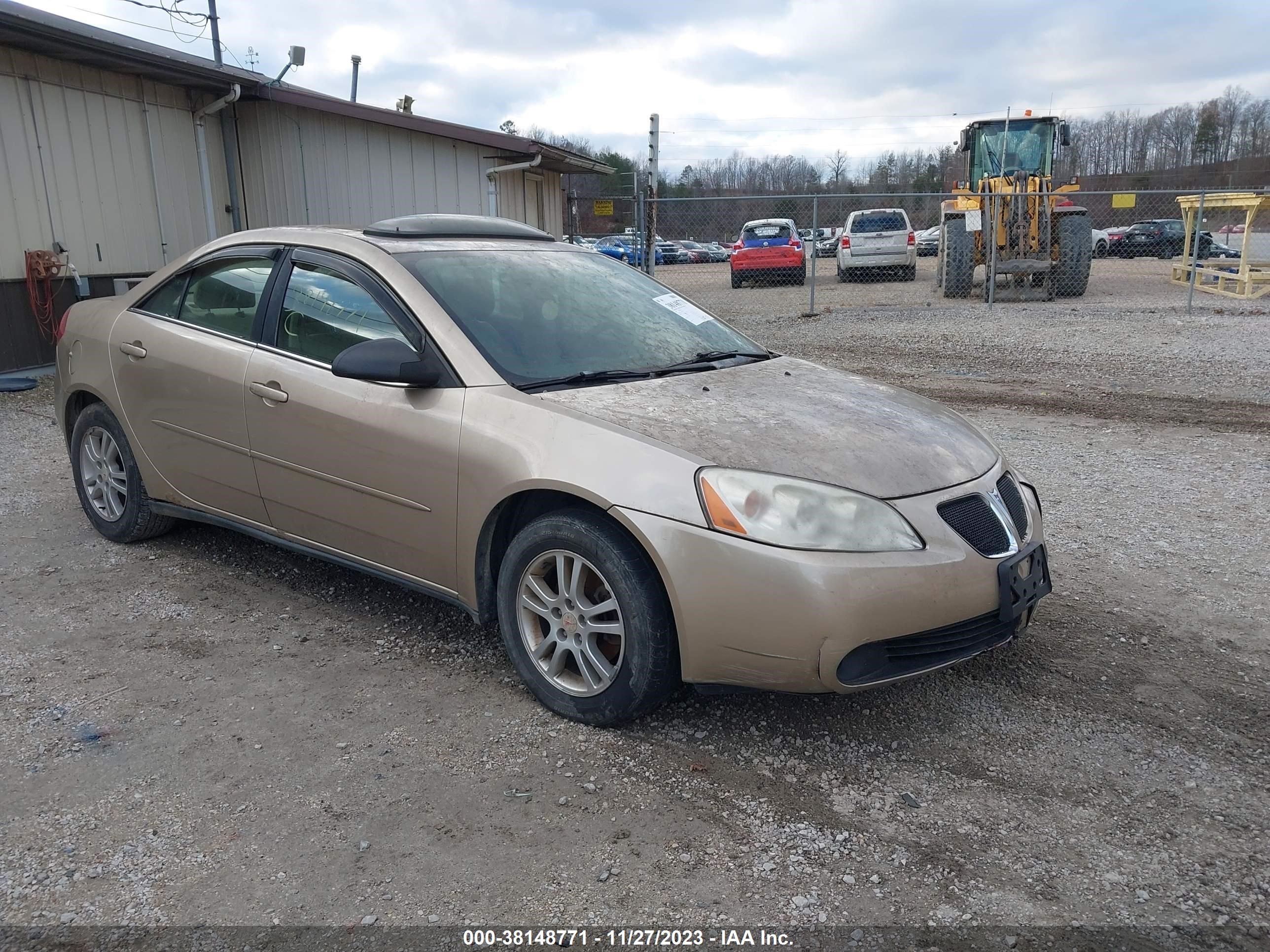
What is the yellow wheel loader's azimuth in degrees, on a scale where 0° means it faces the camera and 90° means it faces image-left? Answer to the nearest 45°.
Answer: approximately 0°

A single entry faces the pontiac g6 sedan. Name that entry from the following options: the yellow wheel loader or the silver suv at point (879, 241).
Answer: the yellow wheel loader

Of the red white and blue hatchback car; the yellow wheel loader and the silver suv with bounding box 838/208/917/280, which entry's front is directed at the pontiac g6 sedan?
the yellow wheel loader

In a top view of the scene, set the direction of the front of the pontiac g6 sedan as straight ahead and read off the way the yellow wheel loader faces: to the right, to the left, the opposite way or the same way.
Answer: to the right

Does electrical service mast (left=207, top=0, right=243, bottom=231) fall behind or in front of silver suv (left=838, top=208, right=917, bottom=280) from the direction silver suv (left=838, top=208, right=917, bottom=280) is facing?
behind

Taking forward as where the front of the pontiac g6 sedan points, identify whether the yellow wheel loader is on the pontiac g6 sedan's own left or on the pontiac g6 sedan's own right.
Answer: on the pontiac g6 sedan's own left

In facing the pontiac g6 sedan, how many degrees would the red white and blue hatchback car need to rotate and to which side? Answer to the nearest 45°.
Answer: approximately 180°

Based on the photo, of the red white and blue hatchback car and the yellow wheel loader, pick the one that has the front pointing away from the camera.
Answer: the red white and blue hatchback car

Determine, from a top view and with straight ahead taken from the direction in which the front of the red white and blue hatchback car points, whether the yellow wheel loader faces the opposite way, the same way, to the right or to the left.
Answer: the opposite way

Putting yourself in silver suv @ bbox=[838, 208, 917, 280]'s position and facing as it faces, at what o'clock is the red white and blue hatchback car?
The red white and blue hatchback car is roughly at 9 o'clock from the silver suv.

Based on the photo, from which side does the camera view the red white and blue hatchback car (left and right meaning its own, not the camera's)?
back

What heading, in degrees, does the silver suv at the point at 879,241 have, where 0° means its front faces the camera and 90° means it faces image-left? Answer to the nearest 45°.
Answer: approximately 180°

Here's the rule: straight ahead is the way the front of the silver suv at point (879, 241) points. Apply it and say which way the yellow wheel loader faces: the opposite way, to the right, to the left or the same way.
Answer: the opposite way

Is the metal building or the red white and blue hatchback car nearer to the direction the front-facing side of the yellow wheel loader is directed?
the metal building

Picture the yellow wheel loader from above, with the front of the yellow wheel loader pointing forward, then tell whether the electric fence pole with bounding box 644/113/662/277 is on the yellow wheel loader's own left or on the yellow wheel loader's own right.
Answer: on the yellow wheel loader's own right

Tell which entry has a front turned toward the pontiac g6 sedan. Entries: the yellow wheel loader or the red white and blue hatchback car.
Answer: the yellow wheel loader

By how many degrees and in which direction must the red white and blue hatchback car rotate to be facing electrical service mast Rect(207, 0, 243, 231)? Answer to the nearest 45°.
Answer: approximately 135° to its left

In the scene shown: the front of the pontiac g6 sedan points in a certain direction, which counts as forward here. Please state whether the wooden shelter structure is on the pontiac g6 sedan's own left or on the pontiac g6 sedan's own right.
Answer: on the pontiac g6 sedan's own left
